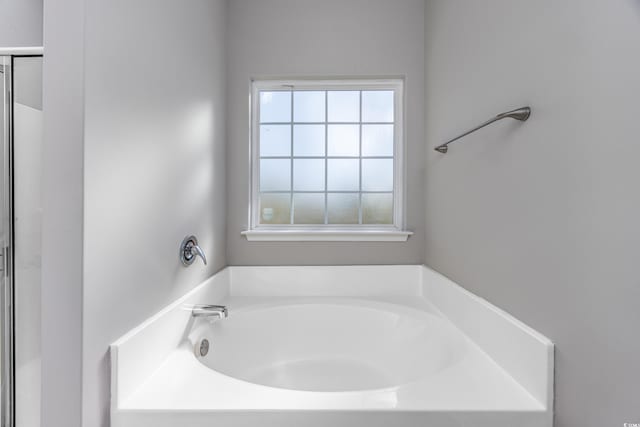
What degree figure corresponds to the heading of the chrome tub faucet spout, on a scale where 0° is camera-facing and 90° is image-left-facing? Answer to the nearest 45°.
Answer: approximately 270°

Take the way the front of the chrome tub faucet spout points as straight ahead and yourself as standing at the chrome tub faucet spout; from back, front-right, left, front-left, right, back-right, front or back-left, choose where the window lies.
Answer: front-left

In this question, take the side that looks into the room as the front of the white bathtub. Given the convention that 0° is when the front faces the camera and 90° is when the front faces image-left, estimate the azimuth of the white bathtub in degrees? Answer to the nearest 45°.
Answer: approximately 0°

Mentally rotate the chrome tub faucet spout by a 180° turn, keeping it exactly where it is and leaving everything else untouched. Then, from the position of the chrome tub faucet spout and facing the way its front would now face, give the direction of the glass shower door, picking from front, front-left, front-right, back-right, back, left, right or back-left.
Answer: front-left

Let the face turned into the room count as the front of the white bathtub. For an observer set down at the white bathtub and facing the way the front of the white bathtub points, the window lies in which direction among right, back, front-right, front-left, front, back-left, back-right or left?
back

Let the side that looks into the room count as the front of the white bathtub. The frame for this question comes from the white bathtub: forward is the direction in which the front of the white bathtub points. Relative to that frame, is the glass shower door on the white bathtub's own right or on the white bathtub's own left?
on the white bathtub's own right
